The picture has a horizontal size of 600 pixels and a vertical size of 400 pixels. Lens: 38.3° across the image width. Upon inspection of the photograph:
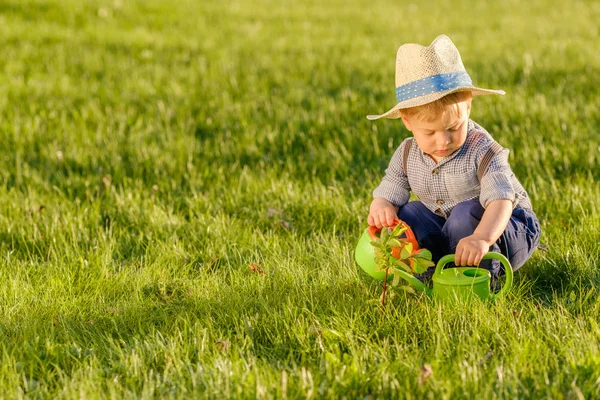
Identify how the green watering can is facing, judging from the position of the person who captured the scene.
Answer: facing to the left of the viewer

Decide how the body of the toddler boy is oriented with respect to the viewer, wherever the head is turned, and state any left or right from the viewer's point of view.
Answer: facing the viewer and to the left of the viewer
